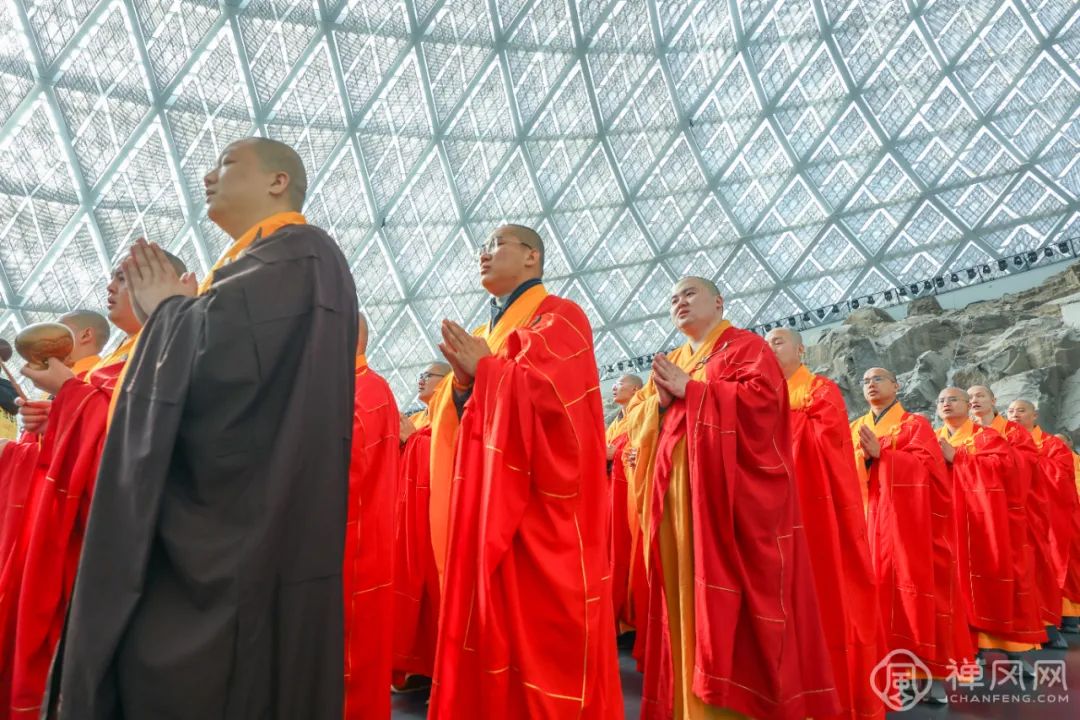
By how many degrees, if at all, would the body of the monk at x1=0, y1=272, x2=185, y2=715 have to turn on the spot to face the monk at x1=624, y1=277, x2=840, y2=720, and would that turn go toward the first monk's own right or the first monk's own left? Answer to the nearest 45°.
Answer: approximately 180°

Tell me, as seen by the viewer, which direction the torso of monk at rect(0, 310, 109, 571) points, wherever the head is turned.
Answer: to the viewer's left

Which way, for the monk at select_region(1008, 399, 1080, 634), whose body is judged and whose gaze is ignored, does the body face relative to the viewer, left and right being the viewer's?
facing the viewer and to the left of the viewer

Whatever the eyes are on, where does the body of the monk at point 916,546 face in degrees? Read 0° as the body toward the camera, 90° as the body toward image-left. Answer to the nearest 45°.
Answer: approximately 45°

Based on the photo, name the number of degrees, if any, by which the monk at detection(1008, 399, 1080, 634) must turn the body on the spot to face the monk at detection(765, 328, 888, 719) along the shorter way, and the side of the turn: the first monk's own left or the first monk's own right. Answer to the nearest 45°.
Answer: approximately 45° to the first monk's own left

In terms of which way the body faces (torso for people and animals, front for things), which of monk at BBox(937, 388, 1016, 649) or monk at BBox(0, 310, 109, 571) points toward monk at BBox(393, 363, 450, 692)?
monk at BBox(937, 388, 1016, 649)

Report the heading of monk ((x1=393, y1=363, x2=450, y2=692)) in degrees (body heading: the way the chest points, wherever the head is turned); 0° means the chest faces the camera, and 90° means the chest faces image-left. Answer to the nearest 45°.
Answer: approximately 45°

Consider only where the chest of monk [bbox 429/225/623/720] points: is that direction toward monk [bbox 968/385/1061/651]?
no

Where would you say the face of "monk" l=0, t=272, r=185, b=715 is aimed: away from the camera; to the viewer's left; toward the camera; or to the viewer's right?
to the viewer's left

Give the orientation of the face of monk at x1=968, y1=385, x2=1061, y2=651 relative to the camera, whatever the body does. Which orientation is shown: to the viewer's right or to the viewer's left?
to the viewer's left

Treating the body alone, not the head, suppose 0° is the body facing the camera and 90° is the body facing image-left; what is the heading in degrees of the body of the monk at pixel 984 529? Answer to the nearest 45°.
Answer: approximately 45°

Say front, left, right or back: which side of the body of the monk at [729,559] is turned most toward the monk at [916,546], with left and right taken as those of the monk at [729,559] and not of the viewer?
back

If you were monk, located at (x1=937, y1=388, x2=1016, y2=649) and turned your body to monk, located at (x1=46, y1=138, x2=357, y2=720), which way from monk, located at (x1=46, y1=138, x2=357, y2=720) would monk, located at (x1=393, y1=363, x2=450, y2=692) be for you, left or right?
right

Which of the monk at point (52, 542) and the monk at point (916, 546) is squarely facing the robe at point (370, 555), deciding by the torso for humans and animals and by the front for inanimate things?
the monk at point (916, 546)

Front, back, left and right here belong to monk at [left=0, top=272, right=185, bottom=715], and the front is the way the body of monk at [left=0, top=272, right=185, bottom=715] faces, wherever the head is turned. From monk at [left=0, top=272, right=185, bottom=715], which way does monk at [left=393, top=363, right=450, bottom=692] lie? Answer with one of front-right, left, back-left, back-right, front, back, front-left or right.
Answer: back-right

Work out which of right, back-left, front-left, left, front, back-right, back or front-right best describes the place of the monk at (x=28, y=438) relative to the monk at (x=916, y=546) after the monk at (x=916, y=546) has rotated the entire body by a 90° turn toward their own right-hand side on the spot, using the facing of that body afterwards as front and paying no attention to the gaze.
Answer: left

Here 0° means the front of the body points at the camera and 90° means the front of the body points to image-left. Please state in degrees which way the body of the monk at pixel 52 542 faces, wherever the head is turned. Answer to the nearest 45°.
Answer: approximately 90°
